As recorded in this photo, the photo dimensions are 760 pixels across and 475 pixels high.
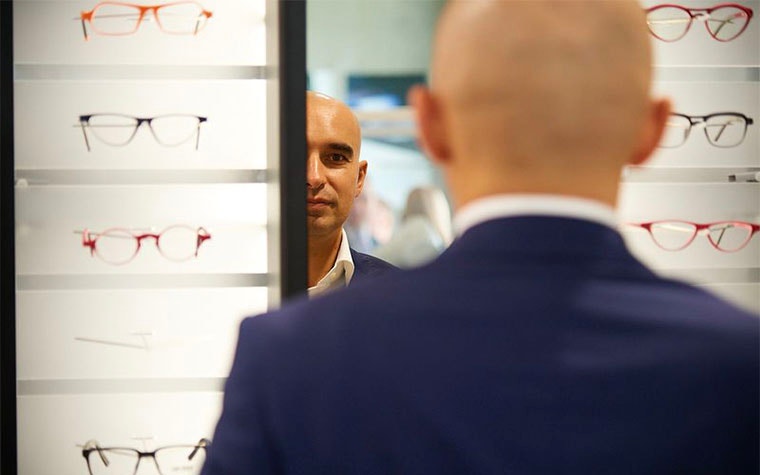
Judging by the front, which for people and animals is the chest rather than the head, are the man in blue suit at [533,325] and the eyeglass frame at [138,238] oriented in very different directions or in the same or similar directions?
very different directions

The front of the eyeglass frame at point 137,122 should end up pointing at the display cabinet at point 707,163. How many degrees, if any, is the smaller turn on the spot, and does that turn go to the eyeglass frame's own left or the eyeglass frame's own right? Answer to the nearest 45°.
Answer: approximately 90° to the eyeglass frame's own left

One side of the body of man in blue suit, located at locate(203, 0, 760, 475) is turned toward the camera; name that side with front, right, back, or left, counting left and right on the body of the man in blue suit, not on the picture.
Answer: back

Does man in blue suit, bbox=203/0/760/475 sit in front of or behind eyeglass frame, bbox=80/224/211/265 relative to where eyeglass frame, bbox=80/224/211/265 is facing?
in front

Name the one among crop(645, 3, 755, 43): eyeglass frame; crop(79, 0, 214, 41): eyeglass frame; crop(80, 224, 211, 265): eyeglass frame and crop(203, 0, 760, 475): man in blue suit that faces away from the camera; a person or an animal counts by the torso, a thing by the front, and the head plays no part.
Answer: the man in blue suit

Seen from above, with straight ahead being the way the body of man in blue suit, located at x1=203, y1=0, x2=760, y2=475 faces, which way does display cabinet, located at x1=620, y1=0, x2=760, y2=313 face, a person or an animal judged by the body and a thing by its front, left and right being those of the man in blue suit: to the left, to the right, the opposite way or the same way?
the opposite way

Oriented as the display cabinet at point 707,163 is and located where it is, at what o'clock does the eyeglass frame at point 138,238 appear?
The eyeglass frame is roughly at 2 o'clock from the display cabinet.

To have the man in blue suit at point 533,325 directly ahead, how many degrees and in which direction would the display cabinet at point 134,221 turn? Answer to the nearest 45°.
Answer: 0° — it already faces them

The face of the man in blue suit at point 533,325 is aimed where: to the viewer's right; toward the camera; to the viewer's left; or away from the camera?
away from the camera

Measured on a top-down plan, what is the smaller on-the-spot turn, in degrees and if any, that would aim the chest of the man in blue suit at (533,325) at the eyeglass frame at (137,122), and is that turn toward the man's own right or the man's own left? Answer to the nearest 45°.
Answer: approximately 45° to the man's own left

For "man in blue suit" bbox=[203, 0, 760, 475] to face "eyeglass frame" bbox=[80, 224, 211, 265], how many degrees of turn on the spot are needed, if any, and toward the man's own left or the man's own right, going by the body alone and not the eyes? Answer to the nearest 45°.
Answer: approximately 45° to the man's own left

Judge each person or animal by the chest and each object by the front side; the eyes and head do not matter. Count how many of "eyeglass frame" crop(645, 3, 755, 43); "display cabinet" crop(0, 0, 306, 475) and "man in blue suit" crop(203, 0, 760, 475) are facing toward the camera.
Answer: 2
